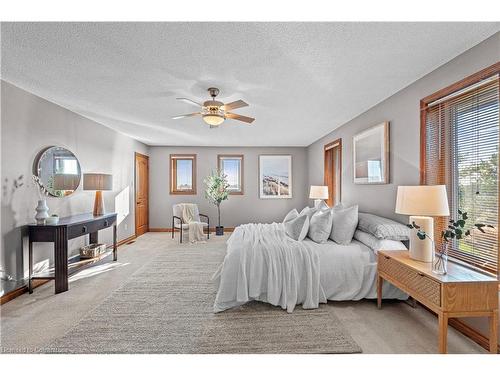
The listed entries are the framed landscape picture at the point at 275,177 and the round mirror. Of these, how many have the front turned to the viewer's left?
0

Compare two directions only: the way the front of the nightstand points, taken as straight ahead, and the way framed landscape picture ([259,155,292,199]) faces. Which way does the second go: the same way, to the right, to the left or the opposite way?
to the left

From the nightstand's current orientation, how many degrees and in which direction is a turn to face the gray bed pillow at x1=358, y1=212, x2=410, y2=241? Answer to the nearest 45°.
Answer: approximately 90° to its right

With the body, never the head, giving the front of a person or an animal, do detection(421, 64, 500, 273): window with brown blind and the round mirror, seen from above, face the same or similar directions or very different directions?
very different directions

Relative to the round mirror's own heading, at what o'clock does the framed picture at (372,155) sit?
The framed picture is roughly at 12 o'clock from the round mirror.

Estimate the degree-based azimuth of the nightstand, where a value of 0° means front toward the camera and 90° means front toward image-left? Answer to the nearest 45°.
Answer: approximately 45°

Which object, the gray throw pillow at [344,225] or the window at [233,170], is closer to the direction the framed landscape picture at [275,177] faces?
the gray throw pillow

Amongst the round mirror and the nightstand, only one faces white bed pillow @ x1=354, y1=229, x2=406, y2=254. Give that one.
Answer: the round mirror

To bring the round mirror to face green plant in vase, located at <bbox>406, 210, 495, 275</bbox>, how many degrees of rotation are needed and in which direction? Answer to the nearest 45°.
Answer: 0° — it already faces it
